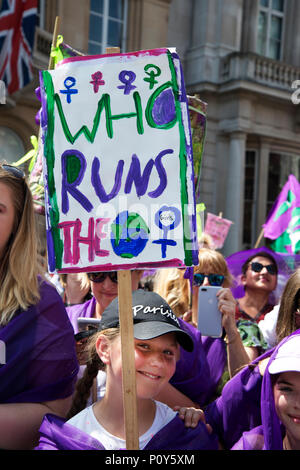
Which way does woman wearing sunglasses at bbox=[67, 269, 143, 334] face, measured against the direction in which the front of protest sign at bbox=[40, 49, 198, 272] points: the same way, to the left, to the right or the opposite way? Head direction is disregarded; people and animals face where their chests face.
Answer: the same way

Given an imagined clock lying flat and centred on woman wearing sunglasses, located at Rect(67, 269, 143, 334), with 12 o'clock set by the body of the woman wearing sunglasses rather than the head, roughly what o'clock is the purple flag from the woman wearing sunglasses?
The purple flag is roughly at 7 o'clock from the woman wearing sunglasses.

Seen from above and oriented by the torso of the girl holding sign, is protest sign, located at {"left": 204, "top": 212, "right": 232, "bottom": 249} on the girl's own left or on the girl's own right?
on the girl's own left

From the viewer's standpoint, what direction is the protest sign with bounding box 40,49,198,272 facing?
toward the camera

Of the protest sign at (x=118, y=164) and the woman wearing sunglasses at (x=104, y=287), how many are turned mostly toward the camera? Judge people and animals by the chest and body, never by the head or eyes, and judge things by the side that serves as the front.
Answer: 2

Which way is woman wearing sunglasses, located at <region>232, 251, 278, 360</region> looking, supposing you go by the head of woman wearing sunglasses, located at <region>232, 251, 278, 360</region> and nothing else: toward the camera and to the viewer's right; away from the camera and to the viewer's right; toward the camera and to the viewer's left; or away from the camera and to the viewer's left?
toward the camera and to the viewer's right

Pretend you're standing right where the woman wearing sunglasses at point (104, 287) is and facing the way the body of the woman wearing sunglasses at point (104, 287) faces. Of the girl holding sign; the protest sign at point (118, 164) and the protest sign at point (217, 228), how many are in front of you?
2

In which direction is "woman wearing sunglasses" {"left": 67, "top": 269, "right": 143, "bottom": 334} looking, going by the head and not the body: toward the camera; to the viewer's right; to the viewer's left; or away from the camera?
toward the camera

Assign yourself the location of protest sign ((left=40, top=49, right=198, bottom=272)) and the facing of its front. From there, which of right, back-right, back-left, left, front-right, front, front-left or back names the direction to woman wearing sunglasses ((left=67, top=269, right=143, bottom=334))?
back

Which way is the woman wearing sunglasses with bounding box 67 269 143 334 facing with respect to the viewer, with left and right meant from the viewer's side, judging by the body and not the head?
facing the viewer

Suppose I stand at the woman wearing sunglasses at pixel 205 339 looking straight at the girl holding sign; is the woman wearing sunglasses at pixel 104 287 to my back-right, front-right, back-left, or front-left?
front-right
